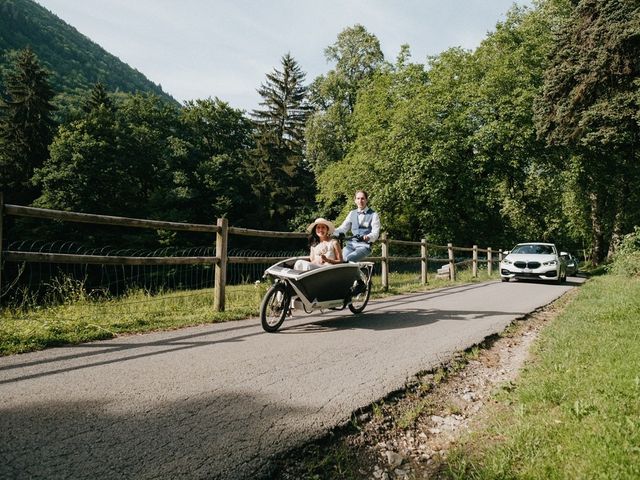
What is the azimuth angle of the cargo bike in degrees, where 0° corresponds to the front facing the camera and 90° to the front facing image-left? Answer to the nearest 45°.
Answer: approximately 45°

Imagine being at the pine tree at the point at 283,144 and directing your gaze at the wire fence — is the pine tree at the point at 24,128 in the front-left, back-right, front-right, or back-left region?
front-right

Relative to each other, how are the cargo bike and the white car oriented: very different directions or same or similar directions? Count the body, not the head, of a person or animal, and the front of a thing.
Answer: same or similar directions

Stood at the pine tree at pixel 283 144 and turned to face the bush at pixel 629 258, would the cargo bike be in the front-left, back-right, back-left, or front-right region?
front-right

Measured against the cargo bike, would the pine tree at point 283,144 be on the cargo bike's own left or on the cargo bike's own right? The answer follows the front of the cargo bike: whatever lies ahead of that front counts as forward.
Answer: on the cargo bike's own right

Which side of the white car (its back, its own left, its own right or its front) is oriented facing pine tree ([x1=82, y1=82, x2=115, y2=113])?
right

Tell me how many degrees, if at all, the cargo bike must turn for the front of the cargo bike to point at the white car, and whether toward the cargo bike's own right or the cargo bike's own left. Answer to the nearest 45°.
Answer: approximately 180°

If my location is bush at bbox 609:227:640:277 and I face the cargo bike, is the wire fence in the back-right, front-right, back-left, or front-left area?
front-right

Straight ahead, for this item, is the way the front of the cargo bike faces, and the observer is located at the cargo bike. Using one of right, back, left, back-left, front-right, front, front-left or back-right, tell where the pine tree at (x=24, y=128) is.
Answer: right

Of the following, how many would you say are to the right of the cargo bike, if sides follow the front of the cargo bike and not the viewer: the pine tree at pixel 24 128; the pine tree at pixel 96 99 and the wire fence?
3

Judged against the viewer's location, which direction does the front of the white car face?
facing the viewer

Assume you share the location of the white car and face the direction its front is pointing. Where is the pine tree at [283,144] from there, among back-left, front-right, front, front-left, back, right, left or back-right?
back-right

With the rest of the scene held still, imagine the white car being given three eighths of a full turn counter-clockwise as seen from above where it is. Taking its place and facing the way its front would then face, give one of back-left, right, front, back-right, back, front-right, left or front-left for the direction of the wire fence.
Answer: back

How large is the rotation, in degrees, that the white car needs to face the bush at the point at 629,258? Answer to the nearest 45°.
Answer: approximately 135° to its left

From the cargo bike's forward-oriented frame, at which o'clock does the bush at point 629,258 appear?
The bush is roughly at 6 o'clock from the cargo bike.
